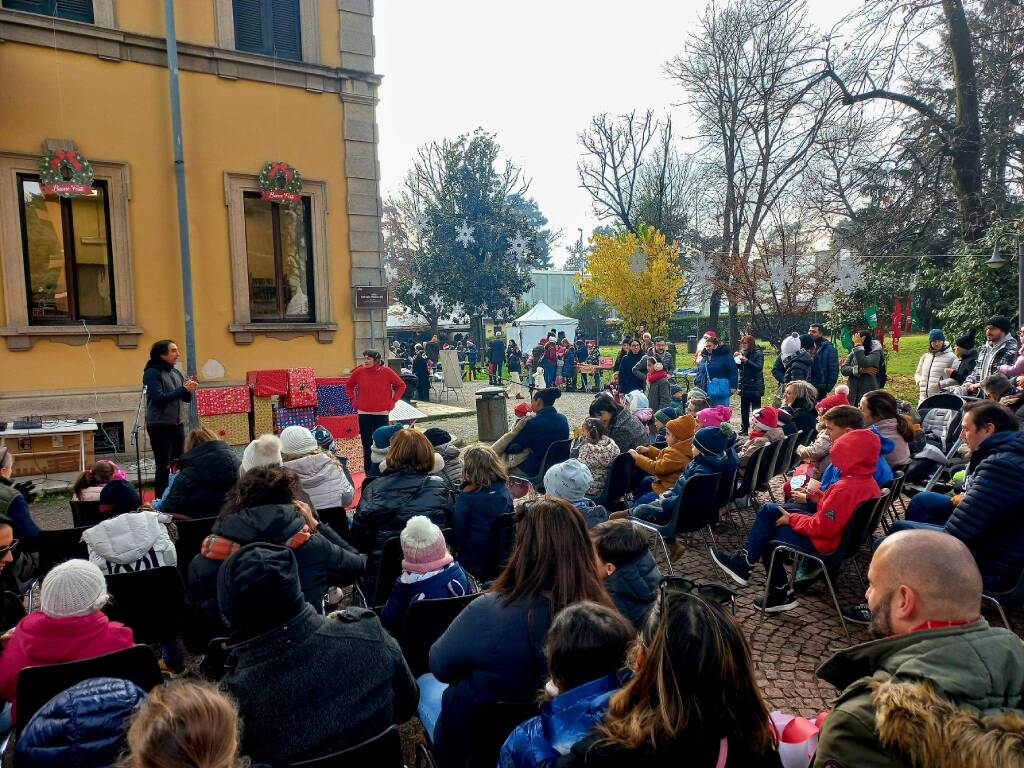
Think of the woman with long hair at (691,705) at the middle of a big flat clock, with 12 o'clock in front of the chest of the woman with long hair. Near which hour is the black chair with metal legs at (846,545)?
The black chair with metal legs is roughly at 2 o'clock from the woman with long hair.

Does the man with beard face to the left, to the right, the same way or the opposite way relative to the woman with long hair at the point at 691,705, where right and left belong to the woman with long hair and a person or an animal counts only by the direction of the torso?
the same way

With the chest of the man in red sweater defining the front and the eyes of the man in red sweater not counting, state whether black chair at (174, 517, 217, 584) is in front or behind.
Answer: in front

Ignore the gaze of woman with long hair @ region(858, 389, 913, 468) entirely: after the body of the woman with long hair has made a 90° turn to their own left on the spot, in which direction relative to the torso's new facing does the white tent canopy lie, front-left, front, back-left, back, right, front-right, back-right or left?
back-right

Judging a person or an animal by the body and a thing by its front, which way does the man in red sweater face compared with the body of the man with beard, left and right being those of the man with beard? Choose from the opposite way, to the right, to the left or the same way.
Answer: the opposite way

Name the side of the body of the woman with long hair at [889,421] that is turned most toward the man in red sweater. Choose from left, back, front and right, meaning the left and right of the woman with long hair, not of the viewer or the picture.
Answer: front

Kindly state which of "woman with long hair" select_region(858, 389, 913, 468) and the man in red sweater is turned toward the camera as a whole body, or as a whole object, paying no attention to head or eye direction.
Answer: the man in red sweater

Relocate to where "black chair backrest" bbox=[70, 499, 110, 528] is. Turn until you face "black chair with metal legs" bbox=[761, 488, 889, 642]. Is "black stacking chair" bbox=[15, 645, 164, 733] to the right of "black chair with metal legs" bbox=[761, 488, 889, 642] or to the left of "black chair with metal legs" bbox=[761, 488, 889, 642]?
right

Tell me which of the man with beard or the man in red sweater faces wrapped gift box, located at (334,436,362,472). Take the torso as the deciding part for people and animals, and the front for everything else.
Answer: the man with beard

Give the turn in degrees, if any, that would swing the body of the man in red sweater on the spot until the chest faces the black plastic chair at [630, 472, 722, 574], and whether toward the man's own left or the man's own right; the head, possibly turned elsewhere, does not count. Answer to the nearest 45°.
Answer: approximately 45° to the man's own left

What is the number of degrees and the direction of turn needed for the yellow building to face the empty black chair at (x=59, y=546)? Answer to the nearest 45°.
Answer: approximately 45° to its right

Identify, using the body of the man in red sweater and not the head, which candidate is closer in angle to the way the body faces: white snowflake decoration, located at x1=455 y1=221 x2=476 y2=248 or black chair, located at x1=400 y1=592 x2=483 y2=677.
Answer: the black chair

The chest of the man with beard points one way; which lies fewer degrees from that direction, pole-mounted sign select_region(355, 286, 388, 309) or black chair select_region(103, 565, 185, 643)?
the pole-mounted sign

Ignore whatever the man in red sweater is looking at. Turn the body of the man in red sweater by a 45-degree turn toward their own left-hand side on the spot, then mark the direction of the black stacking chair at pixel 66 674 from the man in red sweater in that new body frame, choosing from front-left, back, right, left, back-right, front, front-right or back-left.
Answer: front-right

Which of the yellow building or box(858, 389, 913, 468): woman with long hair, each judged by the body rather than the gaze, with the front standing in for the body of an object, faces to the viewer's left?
the woman with long hair

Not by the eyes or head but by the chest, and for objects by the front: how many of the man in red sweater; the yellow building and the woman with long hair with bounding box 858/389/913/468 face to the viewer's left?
1

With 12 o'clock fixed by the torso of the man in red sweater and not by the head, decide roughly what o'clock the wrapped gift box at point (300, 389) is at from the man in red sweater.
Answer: The wrapped gift box is roughly at 5 o'clock from the man in red sweater.

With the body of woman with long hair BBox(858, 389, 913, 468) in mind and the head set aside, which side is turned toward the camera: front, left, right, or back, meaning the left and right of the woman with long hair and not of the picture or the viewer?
left

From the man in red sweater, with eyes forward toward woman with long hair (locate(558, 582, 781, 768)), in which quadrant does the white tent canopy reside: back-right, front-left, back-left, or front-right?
back-left

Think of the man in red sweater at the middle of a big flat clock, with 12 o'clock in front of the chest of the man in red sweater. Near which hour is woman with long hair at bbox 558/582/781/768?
The woman with long hair is roughly at 12 o'clock from the man in red sweater.

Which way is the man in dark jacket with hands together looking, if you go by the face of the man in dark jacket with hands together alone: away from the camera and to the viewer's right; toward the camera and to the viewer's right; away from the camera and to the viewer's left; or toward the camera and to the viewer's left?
toward the camera and to the viewer's right

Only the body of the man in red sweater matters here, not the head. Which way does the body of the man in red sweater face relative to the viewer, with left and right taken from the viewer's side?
facing the viewer
